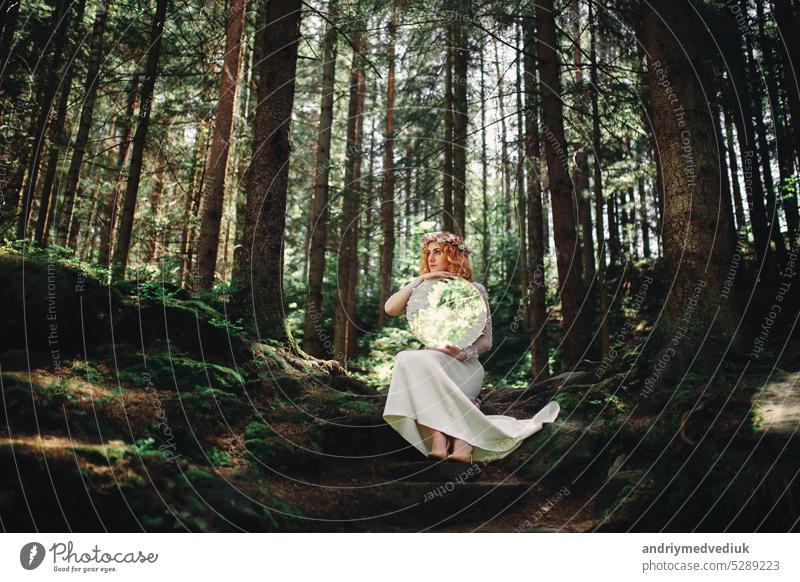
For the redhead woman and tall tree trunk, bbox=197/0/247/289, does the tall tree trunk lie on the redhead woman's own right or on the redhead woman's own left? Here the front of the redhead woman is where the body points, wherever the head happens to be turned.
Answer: on the redhead woman's own right

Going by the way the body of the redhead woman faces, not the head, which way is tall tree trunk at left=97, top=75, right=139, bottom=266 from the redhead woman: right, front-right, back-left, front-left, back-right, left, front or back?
right

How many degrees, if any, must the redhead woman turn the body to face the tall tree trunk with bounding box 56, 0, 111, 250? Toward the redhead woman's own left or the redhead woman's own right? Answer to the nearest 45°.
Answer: approximately 90° to the redhead woman's own right

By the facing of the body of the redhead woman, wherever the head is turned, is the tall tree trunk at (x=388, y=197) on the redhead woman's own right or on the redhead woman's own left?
on the redhead woman's own right

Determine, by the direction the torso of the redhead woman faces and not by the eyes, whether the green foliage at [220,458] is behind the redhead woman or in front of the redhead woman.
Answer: in front

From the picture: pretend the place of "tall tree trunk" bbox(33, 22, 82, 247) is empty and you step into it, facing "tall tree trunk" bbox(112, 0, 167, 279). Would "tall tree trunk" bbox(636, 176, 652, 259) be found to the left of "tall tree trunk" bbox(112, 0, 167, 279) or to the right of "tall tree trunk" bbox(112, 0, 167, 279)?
left
